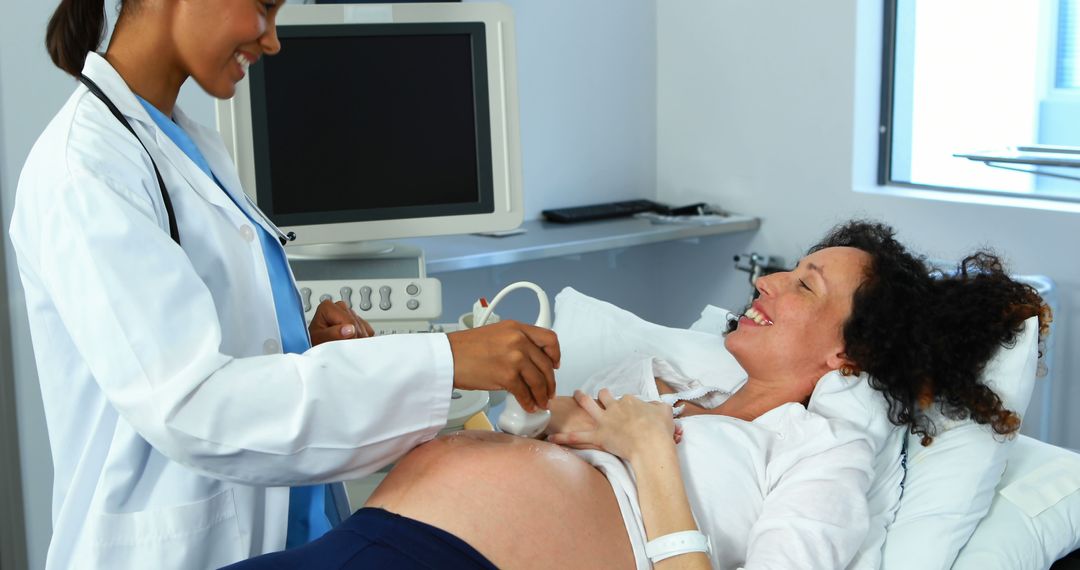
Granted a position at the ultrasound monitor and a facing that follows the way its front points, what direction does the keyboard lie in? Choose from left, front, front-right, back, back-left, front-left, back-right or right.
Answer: back-left

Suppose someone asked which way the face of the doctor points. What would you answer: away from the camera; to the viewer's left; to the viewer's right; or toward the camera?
to the viewer's right

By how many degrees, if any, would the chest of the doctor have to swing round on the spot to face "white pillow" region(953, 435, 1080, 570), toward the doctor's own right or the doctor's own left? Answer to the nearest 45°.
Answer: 0° — they already face it

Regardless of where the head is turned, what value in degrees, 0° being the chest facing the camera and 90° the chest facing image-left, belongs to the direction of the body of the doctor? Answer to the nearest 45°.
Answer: approximately 270°

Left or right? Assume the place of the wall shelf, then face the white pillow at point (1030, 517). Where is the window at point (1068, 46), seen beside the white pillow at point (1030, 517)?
left

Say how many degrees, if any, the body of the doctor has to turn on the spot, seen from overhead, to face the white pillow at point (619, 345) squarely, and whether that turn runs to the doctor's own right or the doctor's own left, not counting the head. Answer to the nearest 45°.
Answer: approximately 45° to the doctor's own left

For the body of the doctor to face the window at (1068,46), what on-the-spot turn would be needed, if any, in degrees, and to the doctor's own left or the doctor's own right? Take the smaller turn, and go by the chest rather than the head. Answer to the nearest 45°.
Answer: approximately 45° to the doctor's own left

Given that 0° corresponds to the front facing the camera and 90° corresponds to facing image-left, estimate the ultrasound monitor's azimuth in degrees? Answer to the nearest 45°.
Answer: approximately 0°

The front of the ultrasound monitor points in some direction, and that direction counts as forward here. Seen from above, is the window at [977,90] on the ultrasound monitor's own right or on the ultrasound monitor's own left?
on the ultrasound monitor's own left

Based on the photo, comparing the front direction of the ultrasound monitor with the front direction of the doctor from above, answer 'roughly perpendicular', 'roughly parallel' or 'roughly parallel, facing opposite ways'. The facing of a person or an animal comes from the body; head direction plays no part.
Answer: roughly perpendicular

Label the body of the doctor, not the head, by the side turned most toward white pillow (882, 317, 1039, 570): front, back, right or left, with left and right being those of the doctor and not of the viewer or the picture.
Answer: front

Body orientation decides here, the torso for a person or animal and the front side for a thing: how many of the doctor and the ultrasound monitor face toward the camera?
1

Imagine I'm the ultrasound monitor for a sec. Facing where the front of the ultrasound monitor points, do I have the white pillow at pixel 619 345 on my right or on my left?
on my left
